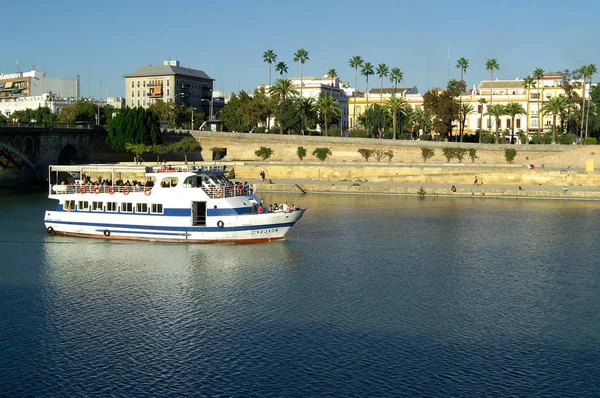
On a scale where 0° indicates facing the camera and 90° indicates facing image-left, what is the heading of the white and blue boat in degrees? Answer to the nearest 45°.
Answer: approximately 270°
